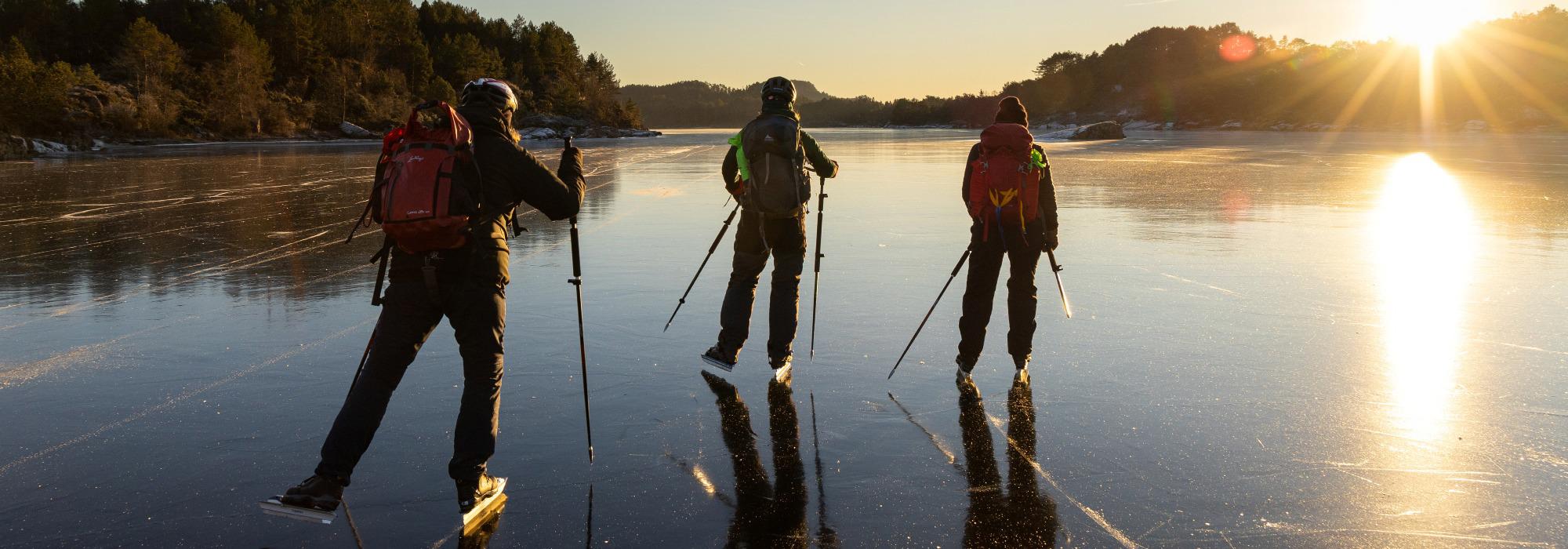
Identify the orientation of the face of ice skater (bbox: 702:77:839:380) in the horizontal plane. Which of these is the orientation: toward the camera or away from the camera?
away from the camera

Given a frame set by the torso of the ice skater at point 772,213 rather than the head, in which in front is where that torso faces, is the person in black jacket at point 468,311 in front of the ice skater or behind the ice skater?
behind

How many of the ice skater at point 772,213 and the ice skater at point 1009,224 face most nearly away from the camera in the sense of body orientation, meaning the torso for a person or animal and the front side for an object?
2

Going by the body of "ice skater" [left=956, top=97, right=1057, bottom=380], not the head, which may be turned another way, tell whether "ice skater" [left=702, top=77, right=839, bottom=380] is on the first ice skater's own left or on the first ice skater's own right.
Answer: on the first ice skater's own left

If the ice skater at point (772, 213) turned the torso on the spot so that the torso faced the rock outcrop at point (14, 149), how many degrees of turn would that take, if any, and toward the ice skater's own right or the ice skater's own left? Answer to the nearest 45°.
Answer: approximately 45° to the ice skater's own left

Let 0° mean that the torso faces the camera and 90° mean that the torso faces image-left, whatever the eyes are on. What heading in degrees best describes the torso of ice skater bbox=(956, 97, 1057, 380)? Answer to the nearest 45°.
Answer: approximately 180°

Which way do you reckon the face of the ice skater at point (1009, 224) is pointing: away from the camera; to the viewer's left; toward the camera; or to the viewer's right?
away from the camera

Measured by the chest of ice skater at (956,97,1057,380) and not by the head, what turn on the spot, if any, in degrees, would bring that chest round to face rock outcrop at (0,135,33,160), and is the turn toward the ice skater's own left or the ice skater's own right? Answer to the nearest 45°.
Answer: approximately 45° to the ice skater's own left

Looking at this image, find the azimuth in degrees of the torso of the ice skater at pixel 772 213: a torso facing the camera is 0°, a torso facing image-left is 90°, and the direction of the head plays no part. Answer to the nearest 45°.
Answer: approximately 180°

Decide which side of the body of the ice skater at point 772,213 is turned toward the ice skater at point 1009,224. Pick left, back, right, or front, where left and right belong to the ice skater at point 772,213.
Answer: right

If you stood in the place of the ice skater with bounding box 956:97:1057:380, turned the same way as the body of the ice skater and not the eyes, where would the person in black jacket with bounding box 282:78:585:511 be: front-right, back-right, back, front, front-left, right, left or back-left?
back-left
